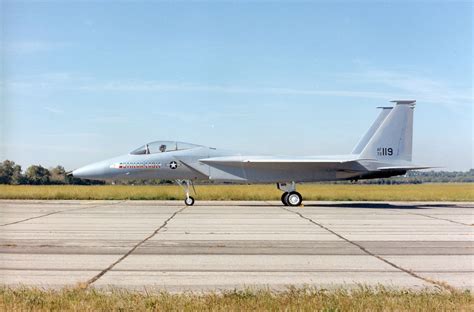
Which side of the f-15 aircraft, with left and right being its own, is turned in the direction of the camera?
left

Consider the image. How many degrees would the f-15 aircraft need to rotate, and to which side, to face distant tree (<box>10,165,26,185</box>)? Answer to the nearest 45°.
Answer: approximately 45° to its right

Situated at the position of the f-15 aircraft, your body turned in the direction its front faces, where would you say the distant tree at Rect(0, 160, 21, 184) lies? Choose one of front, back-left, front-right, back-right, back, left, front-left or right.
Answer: front-right
